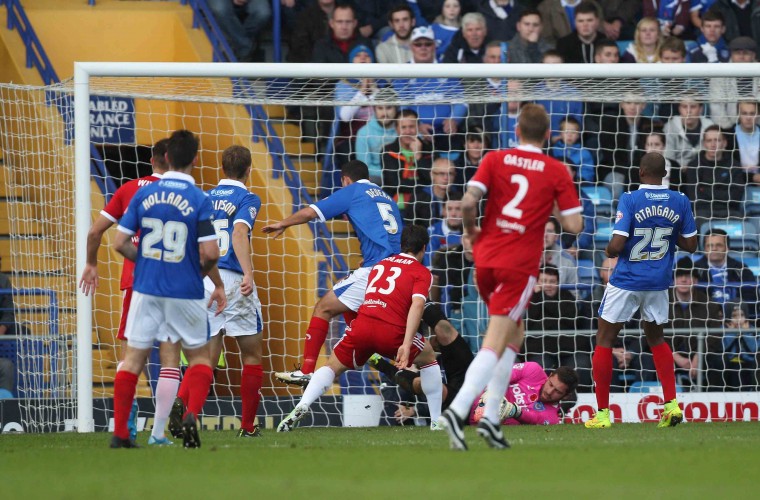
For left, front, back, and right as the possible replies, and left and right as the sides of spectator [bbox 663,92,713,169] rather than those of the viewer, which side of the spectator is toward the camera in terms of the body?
front

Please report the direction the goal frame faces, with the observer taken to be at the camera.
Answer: facing the viewer

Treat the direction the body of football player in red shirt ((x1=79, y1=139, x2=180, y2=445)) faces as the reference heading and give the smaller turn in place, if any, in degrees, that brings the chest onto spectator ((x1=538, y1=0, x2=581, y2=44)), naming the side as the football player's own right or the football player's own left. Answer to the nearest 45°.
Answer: approximately 45° to the football player's own right

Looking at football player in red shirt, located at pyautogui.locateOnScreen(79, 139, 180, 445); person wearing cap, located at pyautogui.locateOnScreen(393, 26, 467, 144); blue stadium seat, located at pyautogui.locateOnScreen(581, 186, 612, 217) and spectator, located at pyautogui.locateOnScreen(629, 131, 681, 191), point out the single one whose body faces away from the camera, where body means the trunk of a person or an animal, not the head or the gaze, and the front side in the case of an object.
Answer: the football player in red shirt

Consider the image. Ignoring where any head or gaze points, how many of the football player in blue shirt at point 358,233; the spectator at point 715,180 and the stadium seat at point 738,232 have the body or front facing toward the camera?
2

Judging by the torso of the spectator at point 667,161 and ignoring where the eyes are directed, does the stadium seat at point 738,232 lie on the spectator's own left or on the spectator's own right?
on the spectator's own left

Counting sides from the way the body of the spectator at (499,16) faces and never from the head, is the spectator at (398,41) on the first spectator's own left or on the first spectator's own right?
on the first spectator's own right

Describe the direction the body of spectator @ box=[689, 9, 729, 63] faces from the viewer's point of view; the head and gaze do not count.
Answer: toward the camera

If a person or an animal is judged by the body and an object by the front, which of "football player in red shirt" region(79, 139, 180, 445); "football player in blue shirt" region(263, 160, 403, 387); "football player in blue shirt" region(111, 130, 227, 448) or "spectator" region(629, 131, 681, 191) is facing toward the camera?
the spectator

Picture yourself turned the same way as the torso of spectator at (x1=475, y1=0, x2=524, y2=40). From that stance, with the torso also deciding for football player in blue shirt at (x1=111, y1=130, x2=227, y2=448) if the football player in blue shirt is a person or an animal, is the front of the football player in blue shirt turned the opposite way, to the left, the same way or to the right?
the opposite way

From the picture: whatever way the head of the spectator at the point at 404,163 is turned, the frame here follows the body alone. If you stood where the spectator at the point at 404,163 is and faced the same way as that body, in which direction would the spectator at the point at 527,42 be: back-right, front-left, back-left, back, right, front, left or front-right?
back-left

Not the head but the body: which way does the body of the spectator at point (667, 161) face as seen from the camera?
toward the camera

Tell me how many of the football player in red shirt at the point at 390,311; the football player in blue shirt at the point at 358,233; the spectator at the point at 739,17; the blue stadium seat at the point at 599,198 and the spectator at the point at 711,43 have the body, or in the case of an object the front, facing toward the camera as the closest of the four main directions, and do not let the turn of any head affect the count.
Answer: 3

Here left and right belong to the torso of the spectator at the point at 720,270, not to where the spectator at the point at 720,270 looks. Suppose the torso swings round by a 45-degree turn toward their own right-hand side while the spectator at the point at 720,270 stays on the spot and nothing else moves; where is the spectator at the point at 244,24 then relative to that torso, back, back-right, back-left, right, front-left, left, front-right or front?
front-right
